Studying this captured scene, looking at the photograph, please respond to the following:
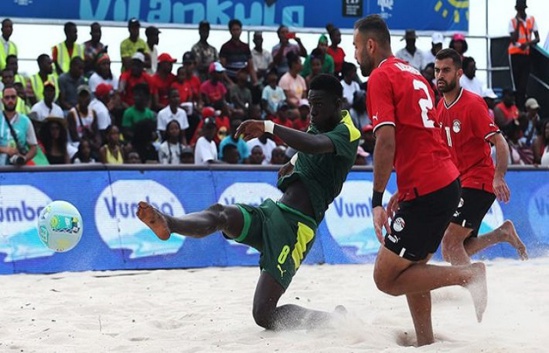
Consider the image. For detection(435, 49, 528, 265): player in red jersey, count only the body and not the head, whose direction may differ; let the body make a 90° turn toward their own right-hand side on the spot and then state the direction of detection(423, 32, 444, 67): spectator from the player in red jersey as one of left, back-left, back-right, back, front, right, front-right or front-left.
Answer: front-right

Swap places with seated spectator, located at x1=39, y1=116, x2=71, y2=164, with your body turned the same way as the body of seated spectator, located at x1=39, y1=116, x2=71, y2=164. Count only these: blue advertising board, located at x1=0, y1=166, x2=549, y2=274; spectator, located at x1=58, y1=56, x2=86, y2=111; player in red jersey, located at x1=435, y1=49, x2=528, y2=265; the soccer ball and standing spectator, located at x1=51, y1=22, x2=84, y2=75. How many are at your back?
2

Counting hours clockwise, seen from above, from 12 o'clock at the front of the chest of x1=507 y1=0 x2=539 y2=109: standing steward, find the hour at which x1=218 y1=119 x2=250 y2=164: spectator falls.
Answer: The spectator is roughly at 1 o'clock from the standing steward.

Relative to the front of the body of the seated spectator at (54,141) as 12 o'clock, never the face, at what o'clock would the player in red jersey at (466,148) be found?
The player in red jersey is roughly at 11 o'clock from the seated spectator.

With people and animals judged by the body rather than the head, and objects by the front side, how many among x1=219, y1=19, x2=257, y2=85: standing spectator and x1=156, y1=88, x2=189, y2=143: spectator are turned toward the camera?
2

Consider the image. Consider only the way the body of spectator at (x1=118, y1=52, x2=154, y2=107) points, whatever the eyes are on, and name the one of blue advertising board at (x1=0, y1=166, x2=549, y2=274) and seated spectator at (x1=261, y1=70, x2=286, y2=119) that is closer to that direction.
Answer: the blue advertising board

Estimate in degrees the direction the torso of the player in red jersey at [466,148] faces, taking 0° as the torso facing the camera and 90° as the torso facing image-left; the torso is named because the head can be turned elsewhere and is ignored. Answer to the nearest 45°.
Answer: approximately 45°

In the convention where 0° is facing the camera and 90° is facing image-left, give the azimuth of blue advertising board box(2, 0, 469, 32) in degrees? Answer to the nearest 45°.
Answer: approximately 0°

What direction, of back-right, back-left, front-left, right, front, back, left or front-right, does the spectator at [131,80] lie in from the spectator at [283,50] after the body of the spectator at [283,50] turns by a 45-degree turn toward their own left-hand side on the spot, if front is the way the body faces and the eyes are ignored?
back-right

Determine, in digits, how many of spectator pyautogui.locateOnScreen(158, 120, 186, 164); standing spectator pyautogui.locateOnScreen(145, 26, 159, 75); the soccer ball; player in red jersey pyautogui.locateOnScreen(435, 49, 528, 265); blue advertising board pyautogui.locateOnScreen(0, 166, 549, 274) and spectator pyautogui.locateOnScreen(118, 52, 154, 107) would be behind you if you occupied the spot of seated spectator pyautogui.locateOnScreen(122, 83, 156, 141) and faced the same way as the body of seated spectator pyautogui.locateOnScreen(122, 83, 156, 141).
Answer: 2
